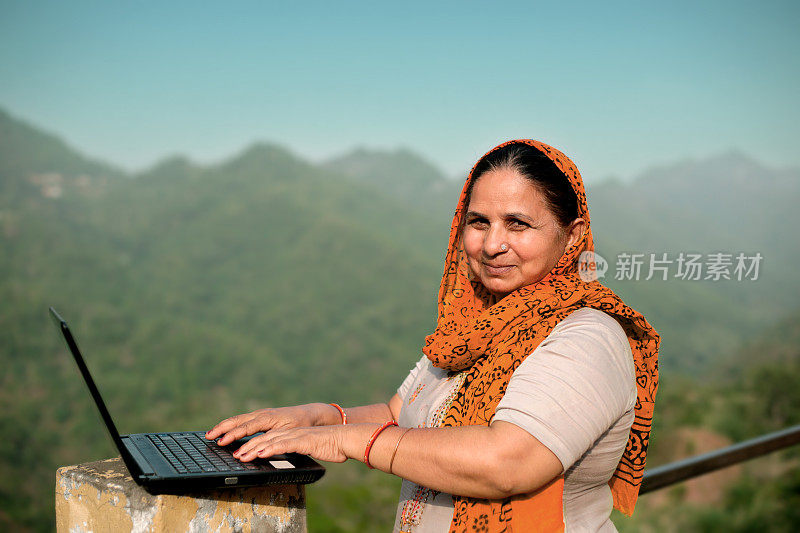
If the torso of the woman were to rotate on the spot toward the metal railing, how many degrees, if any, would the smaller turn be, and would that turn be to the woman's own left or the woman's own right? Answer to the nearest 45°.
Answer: approximately 180°

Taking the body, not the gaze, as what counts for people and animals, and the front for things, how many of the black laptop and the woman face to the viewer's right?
1

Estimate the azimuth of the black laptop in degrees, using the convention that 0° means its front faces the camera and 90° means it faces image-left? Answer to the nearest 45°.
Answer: approximately 270°

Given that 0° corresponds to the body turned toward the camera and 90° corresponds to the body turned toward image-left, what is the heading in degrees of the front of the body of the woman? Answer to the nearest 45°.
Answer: approximately 45°

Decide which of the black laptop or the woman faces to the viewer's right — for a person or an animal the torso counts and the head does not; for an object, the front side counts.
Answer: the black laptop
